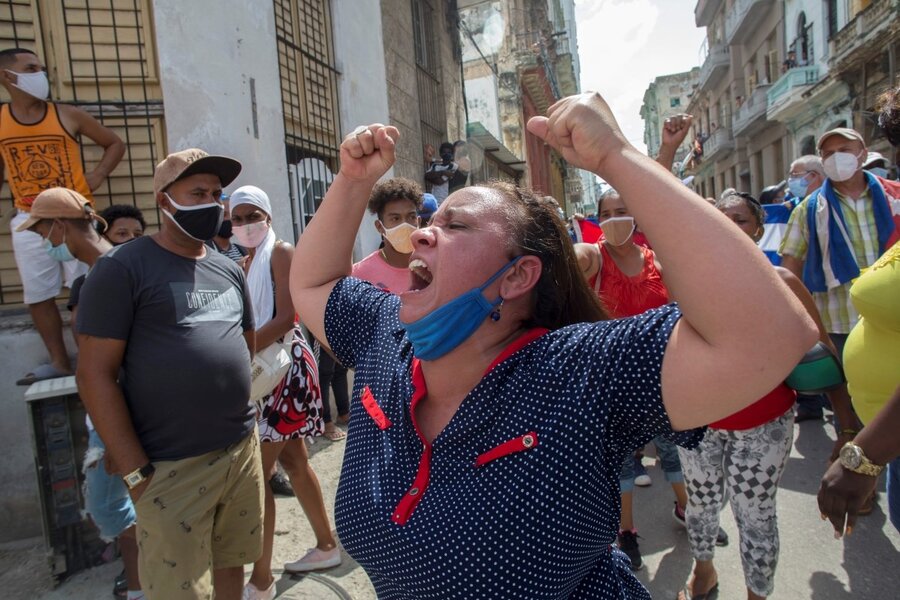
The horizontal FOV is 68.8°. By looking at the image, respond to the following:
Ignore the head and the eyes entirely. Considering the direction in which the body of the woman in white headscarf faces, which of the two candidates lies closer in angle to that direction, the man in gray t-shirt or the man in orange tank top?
the man in gray t-shirt

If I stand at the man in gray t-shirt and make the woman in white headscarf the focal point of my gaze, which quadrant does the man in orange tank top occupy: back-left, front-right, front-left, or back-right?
front-left

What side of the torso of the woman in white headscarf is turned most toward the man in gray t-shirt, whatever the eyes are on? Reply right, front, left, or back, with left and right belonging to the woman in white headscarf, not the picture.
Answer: front

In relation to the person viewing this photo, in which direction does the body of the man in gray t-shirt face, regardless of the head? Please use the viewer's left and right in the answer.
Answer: facing the viewer and to the right of the viewer

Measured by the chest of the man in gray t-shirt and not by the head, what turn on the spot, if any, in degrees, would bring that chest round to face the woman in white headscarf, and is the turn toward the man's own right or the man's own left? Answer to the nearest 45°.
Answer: approximately 90° to the man's own left

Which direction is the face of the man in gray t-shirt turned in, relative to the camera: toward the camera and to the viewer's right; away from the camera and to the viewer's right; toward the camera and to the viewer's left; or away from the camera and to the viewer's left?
toward the camera and to the viewer's right

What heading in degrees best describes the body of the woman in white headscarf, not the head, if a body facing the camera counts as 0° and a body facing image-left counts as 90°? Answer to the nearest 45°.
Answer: approximately 45°

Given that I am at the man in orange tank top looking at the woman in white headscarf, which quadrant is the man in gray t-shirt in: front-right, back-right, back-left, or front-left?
front-right

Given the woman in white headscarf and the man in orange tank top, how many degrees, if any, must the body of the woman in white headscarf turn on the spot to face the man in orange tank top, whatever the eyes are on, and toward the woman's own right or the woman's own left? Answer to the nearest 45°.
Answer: approximately 90° to the woman's own right

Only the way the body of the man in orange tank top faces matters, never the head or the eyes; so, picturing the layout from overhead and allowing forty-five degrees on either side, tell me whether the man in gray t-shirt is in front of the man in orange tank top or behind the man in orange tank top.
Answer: in front

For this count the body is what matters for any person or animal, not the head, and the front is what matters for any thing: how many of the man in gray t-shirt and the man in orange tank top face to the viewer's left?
0

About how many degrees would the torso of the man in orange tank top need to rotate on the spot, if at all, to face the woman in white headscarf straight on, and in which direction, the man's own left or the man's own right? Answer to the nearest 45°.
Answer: approximately 45° to the man's own left

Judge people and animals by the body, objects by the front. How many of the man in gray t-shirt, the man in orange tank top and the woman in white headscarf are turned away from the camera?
0

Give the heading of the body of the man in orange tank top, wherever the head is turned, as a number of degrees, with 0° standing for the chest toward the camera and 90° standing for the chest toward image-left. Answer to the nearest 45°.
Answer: approximately 0°

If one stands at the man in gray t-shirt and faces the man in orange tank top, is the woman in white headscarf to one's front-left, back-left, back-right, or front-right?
front-right
